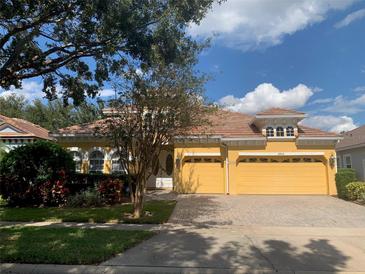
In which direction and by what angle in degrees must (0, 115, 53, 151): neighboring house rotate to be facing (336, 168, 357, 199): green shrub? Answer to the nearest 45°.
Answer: approximately 45° to its left

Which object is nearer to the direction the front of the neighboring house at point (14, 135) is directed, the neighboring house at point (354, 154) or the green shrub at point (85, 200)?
the green shrub

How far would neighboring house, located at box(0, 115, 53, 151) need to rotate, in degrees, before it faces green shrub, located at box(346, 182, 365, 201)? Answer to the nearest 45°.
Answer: approximately 45° to its left

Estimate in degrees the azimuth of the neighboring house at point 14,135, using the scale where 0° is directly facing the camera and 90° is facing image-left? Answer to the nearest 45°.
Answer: approximately 0°

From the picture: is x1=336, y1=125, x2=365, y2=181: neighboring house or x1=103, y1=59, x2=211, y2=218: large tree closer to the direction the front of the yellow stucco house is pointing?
the large tree

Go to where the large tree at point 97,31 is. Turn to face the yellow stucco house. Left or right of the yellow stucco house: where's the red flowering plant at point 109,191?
left

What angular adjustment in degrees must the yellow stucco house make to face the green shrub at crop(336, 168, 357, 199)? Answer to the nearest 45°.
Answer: approximately 90° to its left

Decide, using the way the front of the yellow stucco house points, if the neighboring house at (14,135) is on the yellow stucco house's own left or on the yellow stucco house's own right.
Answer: on the yellow stucco house's own right

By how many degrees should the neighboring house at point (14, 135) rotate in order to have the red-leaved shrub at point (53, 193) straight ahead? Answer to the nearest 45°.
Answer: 0° — it already faces it

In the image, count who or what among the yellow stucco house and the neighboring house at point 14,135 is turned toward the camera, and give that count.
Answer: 2

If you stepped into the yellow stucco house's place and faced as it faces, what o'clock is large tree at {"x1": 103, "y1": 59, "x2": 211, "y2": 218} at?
The large tree is roughly at 1 o'clock from the yellow stucco house.

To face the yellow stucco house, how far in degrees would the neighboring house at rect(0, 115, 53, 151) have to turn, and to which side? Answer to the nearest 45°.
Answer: approximately 45° to its left
